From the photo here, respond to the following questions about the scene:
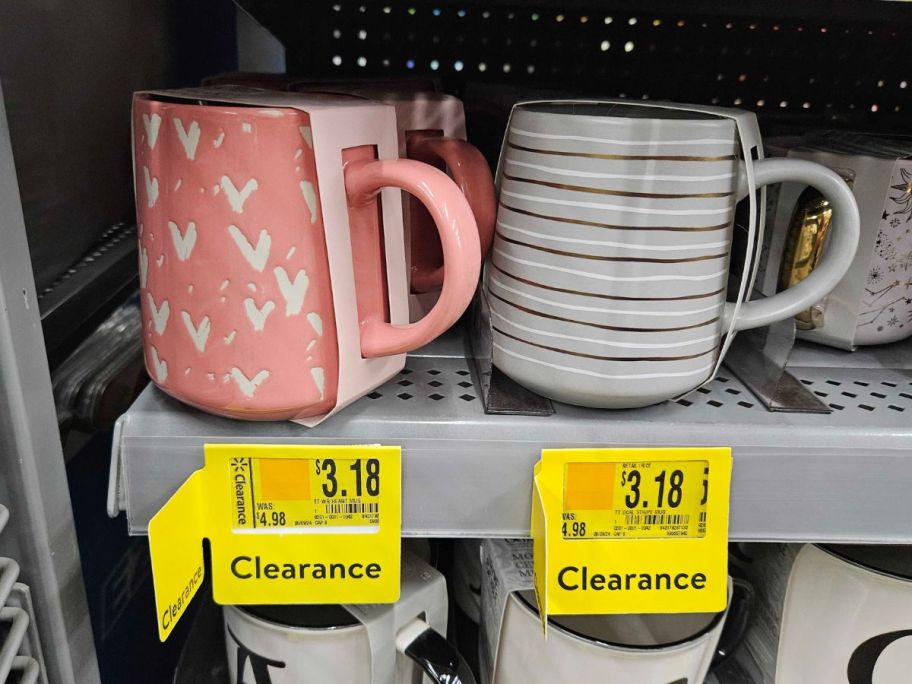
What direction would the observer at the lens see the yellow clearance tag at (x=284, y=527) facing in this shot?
facing the viewer

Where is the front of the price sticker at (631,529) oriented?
toward the camera

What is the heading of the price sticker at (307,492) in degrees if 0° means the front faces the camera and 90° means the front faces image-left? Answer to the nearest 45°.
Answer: approximately 0°

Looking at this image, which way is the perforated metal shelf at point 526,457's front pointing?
toward the camera
